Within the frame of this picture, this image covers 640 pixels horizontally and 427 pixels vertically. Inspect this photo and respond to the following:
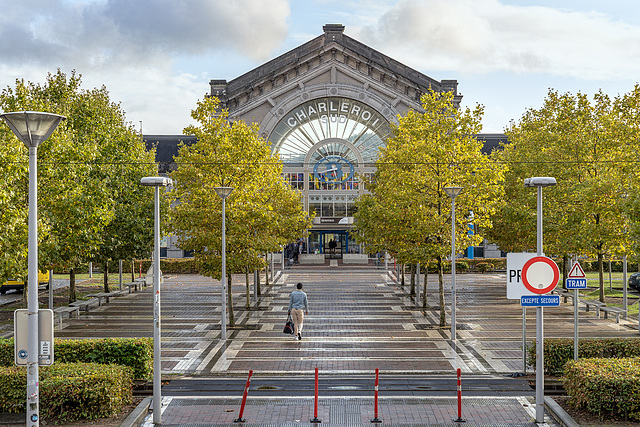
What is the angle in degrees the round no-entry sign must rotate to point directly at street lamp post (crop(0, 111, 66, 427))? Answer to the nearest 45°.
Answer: approximately 45° to its right

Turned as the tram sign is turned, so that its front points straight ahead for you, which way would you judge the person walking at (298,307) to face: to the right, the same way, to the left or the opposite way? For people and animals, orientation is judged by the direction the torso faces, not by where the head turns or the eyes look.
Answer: the opposite way

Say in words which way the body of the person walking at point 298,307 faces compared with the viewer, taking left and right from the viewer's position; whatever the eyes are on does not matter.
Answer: facing away from the viewer

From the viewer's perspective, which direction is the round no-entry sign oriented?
toward the camera

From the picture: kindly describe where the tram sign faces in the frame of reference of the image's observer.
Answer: facing the viewer

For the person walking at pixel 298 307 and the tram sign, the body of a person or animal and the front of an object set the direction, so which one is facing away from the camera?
the person walking

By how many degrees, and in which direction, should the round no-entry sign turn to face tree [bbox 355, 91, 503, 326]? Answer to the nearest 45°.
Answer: approximately 180°

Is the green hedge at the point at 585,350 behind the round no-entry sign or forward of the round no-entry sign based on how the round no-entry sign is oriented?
behind
